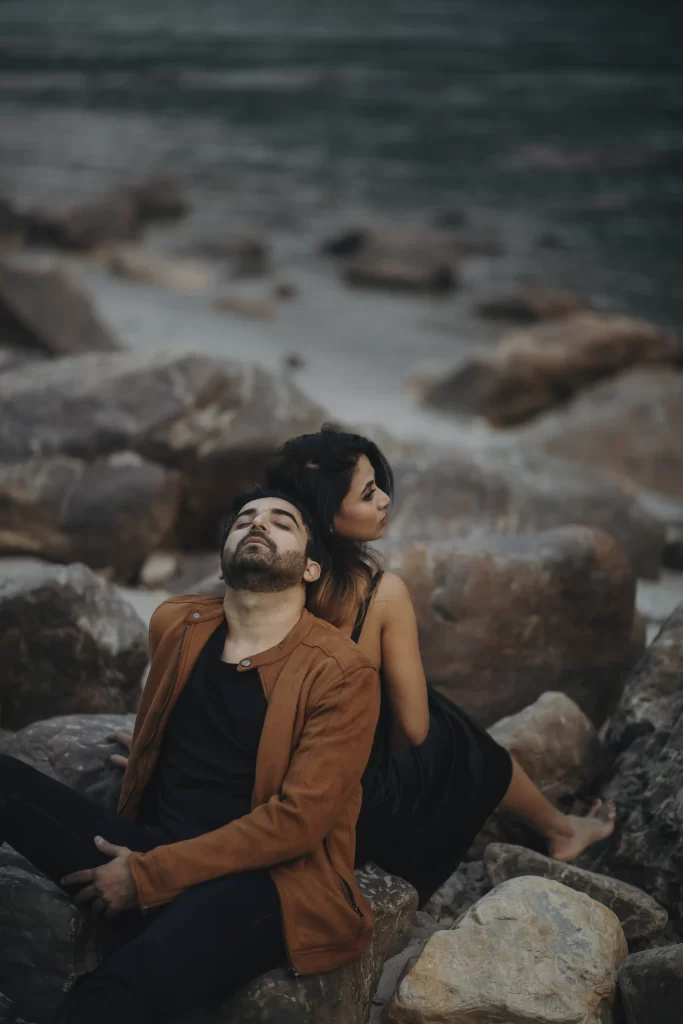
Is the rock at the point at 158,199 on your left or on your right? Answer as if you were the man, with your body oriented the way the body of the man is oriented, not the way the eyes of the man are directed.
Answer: on your right

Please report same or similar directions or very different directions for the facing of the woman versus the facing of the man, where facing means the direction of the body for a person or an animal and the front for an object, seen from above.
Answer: very different directions

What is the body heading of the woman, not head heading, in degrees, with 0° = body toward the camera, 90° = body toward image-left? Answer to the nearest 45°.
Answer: approximately 225°

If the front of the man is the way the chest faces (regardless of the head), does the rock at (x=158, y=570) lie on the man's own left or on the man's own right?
on the man's own right

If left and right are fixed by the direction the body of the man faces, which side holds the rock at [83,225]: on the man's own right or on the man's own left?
on the man's own right

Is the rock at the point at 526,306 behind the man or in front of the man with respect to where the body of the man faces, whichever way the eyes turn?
behind

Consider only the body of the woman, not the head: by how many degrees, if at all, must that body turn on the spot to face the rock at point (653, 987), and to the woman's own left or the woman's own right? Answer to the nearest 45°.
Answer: approximately 90° to the woman's own right

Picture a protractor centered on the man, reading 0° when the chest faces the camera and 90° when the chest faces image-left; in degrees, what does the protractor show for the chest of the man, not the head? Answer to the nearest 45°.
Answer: approximately 45°

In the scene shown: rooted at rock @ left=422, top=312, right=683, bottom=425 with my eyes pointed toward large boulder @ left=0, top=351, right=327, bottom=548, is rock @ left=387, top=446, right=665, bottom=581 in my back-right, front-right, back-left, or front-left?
front-left
